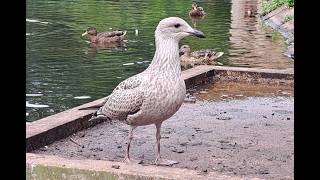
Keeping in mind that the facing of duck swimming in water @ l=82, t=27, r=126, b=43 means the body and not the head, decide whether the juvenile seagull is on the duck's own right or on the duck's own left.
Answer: on the duck's own left

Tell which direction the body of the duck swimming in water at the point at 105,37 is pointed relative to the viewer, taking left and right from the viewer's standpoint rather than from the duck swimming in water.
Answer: facing to the left of the viewer

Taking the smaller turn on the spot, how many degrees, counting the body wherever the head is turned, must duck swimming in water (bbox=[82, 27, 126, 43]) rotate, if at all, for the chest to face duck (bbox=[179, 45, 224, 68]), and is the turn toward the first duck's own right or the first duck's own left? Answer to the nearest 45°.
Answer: approximately 135° to the first duck's own left

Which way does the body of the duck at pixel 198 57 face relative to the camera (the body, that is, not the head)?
to the viewer's left

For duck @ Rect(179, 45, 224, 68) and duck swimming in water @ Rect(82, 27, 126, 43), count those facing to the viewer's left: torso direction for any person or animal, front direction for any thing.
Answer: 2

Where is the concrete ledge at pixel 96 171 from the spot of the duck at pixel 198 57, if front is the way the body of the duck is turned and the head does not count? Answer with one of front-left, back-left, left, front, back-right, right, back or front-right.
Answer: left
